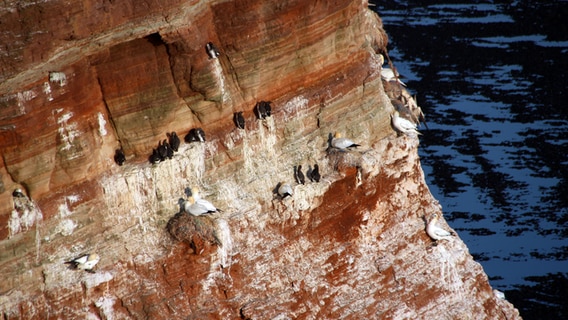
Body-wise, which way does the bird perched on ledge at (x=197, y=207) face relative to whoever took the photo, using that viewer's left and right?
facing to the left of the viewer
